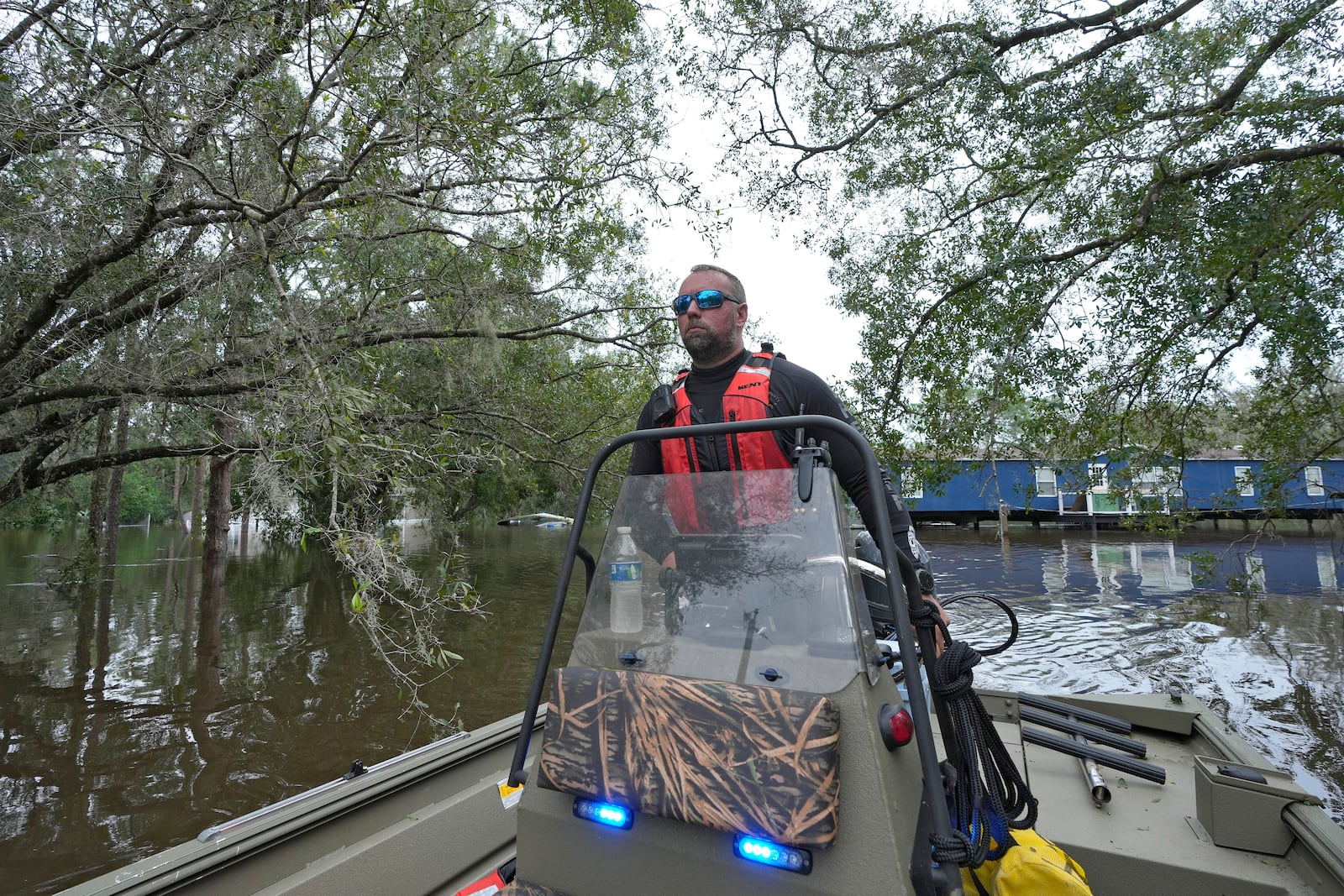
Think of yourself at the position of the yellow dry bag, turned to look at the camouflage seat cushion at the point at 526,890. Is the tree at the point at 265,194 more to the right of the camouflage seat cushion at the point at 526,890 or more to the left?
right

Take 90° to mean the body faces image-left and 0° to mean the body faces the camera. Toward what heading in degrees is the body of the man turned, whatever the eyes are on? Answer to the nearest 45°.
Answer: approximately 45°

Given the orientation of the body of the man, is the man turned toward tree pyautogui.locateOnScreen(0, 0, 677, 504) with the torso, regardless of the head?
no
